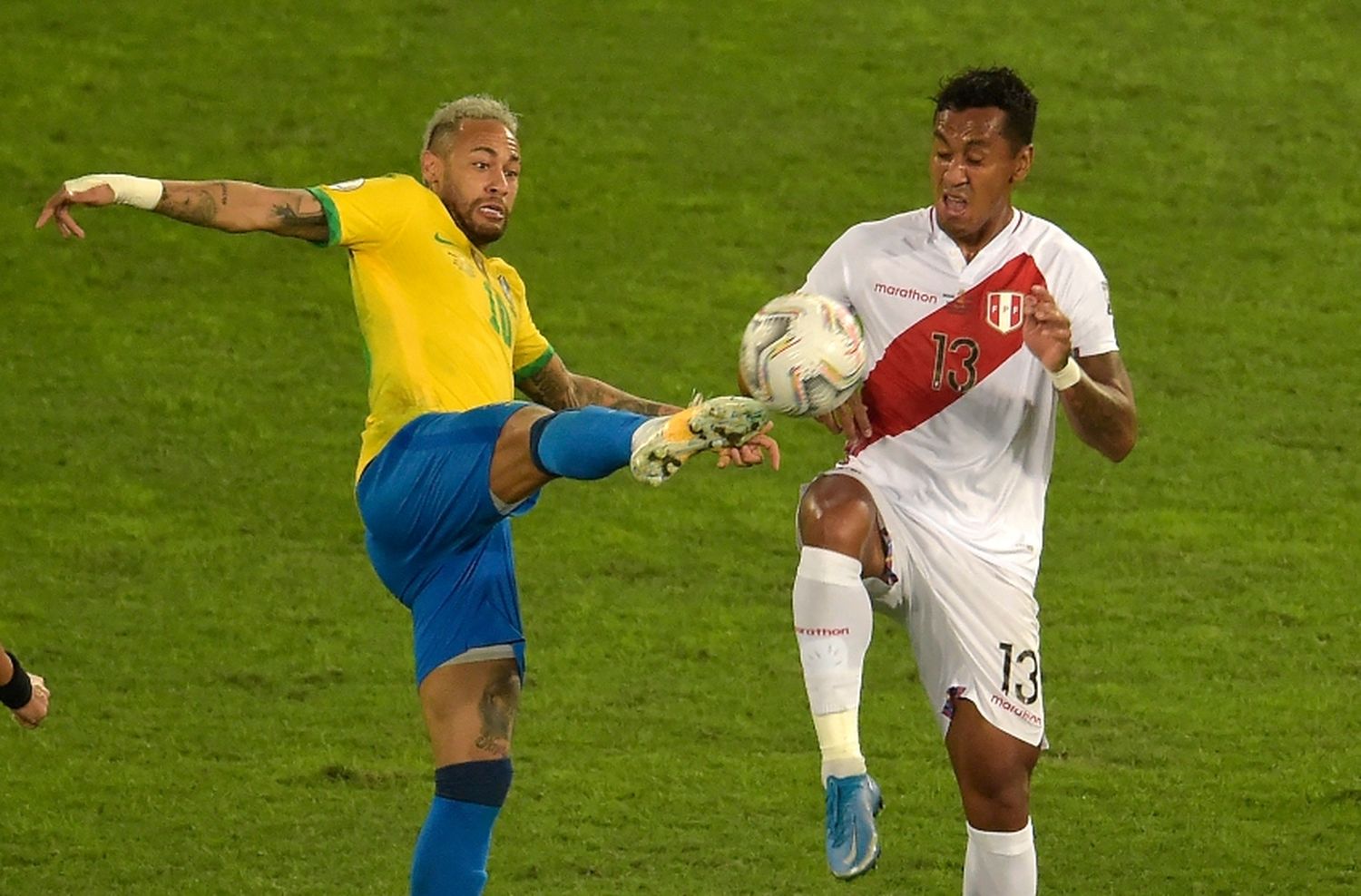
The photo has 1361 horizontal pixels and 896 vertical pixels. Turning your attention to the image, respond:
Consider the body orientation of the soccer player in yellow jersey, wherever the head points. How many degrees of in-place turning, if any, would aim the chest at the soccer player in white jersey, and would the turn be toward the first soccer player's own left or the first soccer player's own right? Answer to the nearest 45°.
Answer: approximately 45° to the first soccer player's own left

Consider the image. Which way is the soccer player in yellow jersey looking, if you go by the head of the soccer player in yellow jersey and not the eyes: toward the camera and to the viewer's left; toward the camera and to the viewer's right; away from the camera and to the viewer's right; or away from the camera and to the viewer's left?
toward the camera and to the viewer's right

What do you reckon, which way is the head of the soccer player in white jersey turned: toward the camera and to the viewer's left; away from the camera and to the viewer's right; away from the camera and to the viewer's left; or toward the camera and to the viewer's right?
toward the camera and to the viewer's left

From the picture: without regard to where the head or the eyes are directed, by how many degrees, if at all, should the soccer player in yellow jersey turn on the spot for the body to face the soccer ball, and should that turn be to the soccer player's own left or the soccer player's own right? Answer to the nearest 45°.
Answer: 0° — they already face it

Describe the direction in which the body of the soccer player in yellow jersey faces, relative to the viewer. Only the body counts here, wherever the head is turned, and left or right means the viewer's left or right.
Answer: facing the viewer and to the right of the viewer
